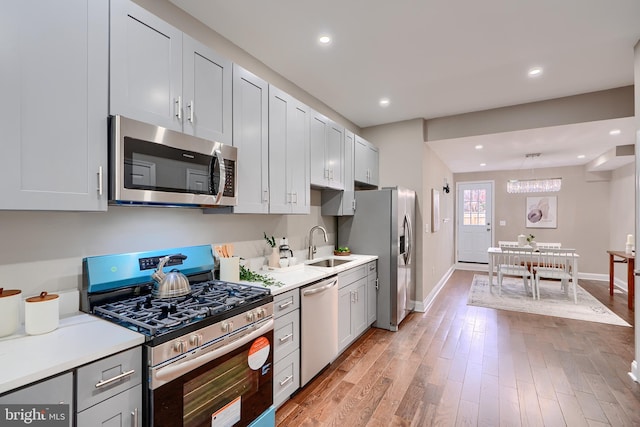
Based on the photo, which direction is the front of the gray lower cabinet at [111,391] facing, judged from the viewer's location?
facing the viewer and to the right of the viewer

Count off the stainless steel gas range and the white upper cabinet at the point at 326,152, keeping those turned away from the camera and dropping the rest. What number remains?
0

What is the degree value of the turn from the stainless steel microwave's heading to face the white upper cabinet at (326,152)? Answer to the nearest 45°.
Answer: approximately 90° to its left

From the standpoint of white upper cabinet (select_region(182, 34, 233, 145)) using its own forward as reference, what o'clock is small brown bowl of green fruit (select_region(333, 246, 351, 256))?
The small brown bowl of green fruit is roughly at 9 o'clock from the white upper cabinet.

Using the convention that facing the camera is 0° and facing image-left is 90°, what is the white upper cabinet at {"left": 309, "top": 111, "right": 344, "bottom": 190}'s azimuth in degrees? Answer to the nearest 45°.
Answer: approximately 315°

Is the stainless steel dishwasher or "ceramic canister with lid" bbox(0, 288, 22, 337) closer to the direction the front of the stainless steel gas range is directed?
the stainless steel dishwasher

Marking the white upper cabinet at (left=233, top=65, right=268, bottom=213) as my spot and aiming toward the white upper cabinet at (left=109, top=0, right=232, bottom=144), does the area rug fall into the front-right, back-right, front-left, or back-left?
back-left

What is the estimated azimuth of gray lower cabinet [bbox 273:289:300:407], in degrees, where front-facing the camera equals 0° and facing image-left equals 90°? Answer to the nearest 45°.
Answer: approximately 315°

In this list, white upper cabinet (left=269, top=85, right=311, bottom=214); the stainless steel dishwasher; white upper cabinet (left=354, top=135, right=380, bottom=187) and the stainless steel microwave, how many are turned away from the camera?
0

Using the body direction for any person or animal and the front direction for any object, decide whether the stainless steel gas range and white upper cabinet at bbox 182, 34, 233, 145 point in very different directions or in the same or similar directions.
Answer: same or similar directions

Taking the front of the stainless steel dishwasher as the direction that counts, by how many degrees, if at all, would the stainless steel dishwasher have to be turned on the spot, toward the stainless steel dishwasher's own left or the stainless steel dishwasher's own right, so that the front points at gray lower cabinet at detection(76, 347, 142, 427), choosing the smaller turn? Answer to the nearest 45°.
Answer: approximately 90° to the stainless steel dishwasher's own right
